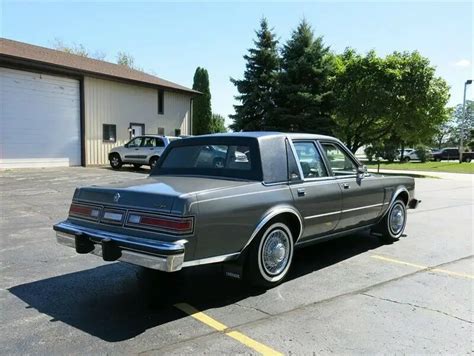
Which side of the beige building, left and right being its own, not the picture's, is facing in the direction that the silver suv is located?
front

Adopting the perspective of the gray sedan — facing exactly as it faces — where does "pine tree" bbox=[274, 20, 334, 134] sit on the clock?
The pine tree is roughly at 11 o'clock from the gray sedan.

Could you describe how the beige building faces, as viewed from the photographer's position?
facing the viewer and to the right of the viewer

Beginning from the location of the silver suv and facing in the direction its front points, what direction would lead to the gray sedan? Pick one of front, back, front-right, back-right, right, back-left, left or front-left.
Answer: left

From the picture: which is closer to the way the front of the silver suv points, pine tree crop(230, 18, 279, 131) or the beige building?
the beige building

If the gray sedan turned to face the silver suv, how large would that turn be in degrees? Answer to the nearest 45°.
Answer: approximately 45° to its left

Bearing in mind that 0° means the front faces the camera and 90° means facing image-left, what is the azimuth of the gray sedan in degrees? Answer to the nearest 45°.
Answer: approximately 225°

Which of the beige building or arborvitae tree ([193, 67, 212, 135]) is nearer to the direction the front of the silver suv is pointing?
the beige building

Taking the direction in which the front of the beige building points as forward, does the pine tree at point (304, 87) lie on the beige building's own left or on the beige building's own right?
on the beige building's own left

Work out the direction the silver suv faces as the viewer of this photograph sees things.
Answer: facing to the left of the viewer

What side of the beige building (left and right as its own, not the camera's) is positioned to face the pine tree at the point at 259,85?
left

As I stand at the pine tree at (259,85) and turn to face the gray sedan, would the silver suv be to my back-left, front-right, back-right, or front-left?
front-right

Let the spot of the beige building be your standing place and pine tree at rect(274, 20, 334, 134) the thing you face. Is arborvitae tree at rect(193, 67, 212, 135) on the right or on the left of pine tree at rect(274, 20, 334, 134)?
left

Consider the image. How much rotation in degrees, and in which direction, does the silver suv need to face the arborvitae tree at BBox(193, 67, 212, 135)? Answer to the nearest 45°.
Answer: approximately 90° to its right

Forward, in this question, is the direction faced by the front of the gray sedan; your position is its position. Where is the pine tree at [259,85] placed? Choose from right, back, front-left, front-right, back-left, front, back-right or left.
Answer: front-left

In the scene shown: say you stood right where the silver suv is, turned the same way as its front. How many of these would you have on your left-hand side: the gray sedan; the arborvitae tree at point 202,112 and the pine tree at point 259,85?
1

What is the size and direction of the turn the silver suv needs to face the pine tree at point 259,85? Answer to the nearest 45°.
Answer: approximately 135° to its right
